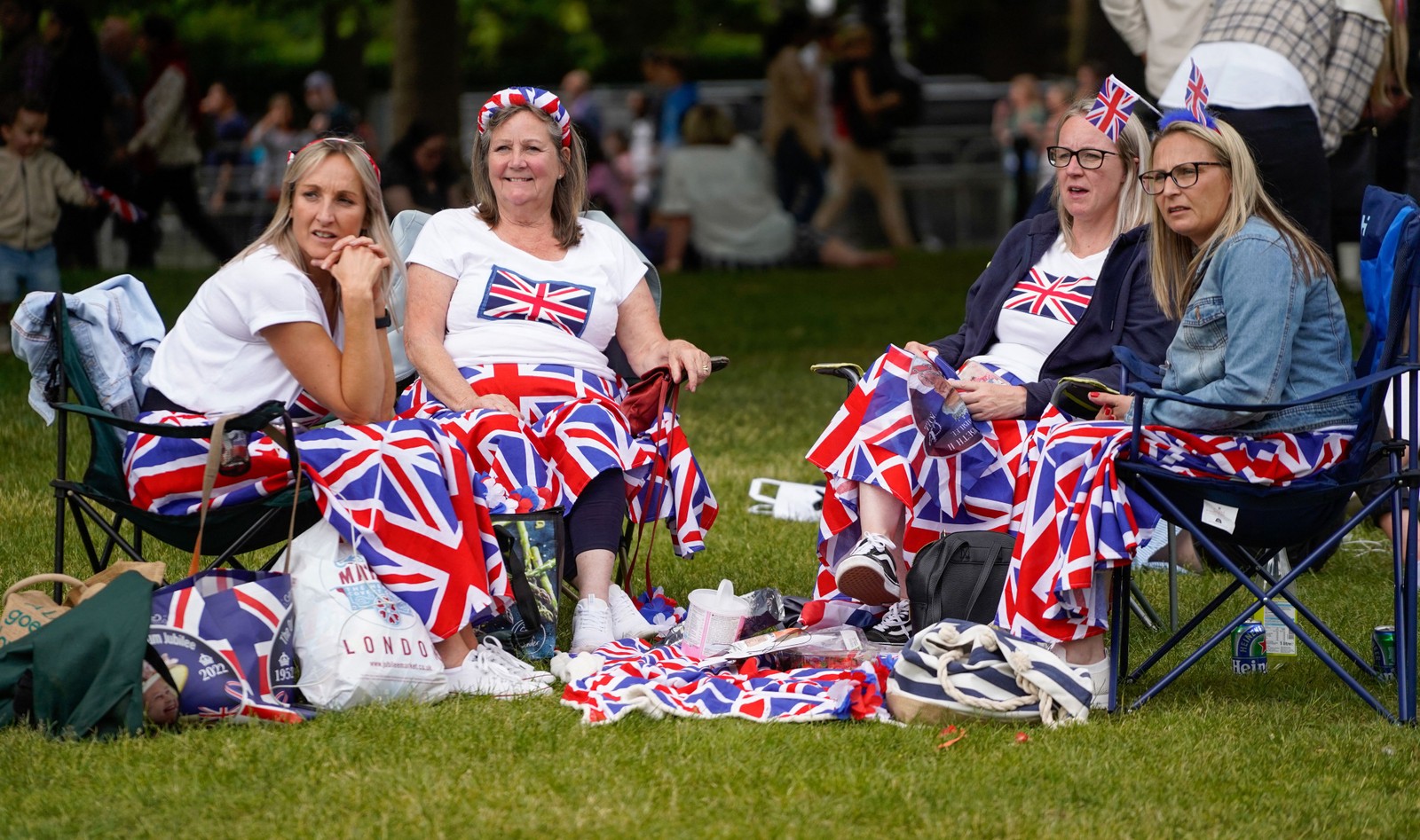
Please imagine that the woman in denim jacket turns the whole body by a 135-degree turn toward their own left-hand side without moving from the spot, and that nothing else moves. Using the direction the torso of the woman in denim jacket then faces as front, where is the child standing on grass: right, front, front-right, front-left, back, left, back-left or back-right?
back

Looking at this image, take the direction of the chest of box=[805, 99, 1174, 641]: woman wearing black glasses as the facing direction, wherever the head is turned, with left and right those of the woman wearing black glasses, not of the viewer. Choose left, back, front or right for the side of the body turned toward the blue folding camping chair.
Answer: left

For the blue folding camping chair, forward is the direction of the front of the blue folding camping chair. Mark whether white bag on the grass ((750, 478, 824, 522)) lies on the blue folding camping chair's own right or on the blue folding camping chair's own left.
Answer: on the blue folding camping chair's own right

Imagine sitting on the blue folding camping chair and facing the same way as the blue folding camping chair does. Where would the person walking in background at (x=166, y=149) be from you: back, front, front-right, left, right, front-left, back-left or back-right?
front-right

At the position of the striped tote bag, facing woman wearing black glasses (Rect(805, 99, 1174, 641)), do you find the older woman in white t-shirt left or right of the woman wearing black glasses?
left

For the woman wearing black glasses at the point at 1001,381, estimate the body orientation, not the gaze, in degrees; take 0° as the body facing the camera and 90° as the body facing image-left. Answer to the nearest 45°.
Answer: approximately 45°

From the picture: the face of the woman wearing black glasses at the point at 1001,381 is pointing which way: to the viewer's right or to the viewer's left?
to the viewer's left

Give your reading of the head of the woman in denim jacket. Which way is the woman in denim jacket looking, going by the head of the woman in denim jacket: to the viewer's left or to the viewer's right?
to the viewer's left

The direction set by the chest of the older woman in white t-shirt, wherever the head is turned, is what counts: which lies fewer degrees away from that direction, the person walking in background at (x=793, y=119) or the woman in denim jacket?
the woman in denim jacket
